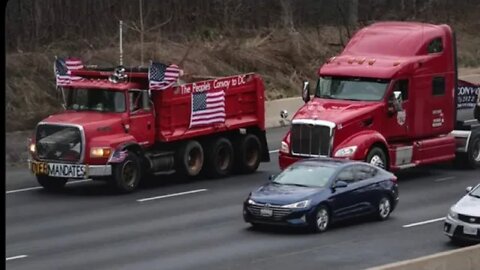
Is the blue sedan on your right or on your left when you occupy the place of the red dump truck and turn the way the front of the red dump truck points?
on your left

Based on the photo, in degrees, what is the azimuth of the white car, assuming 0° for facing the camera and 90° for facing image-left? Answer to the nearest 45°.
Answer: approximately 45°

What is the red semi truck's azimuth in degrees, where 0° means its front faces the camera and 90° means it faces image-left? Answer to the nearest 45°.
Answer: approximately 45°

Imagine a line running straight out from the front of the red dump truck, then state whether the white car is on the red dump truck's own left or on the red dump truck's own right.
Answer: on the red dump truck's own left

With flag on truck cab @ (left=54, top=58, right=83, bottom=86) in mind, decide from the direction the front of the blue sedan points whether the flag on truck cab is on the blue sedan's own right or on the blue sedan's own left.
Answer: on the blue sedan's own right

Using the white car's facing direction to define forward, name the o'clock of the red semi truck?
The red semi truck is roughly at 4 o'clock from the white car.
